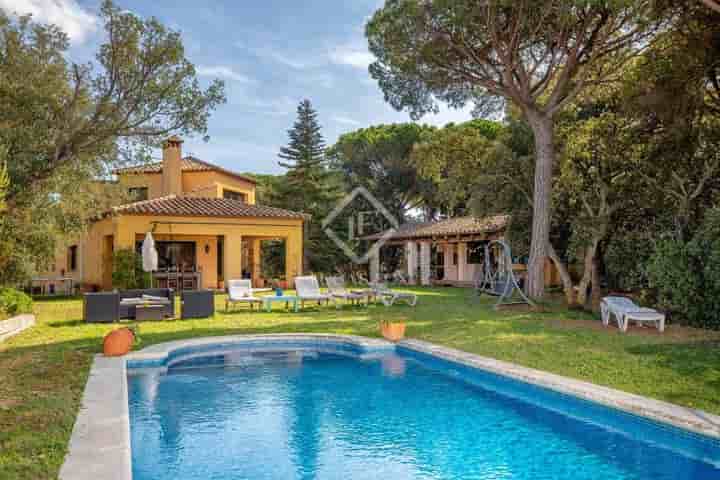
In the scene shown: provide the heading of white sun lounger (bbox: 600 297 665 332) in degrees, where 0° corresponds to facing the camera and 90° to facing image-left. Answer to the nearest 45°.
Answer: approximately 315°

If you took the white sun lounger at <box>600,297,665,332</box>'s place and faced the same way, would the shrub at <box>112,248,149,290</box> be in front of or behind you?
behind

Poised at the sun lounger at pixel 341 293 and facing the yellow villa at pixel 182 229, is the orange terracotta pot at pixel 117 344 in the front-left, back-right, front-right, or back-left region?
back-left

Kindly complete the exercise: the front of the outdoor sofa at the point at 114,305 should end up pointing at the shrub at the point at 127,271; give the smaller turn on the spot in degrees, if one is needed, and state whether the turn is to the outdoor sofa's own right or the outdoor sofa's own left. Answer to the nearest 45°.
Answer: approximately 135° to the outdoor sofa's own left

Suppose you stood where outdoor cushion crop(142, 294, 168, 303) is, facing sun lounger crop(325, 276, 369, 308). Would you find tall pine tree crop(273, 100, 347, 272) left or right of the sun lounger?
left
